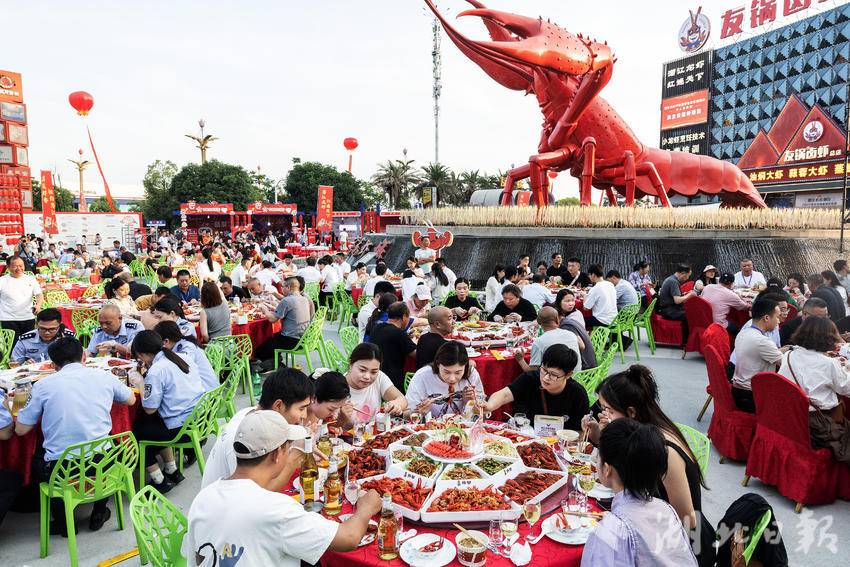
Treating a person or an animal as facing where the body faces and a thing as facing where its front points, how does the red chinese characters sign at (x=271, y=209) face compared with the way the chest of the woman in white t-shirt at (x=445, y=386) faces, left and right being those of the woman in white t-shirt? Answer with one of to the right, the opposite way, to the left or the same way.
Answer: the same way

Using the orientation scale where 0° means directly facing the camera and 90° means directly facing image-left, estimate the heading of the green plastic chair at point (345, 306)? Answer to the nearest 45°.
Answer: approximately 225°

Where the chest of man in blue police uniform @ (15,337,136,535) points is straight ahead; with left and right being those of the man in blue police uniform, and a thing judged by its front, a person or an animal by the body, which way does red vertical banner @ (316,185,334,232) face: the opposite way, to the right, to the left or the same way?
the opposite way

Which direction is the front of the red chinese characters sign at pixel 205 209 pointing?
toward the camera

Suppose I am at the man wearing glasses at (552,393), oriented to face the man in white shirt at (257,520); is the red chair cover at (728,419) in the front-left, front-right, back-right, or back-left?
back-left

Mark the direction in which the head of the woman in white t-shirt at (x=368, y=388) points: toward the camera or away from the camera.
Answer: toward the camera

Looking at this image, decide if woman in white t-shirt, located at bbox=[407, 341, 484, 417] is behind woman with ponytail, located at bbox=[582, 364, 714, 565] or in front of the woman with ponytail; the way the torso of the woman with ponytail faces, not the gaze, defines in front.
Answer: in front

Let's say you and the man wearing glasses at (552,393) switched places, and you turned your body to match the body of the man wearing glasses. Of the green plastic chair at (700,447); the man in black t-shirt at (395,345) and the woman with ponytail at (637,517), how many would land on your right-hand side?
1

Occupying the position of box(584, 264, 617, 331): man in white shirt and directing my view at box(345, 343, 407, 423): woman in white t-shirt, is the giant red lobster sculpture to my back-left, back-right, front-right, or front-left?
back-right

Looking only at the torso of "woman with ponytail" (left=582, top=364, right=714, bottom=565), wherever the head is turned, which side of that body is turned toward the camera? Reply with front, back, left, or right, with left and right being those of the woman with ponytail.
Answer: left

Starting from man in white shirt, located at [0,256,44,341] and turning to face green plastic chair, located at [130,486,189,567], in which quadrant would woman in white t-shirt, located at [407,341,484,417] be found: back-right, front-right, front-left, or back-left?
front-left

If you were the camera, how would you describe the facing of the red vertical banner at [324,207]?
facing the viewer

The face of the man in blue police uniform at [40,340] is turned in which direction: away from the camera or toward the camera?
toward the camera

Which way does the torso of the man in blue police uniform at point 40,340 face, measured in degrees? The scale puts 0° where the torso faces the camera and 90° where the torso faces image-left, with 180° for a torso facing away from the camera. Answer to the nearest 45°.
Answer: approximately 0°

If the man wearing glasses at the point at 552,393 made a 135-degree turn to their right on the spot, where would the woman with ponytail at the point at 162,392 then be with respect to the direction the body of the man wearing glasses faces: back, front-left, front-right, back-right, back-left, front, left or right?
left

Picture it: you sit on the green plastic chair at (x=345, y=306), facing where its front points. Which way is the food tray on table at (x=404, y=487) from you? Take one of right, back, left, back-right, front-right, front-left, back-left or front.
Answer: back-right

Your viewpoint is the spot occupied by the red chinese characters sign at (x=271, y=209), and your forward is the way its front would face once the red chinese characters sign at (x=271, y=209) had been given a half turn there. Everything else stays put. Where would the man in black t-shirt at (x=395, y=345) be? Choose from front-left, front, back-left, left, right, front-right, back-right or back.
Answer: back

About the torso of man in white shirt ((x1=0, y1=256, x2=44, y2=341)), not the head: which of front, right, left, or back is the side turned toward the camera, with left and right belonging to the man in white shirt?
front

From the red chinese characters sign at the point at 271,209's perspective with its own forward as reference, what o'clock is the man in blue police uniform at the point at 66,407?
The man in blue police uniform is roughly at 12 o'clock from the red chinese characters sign.

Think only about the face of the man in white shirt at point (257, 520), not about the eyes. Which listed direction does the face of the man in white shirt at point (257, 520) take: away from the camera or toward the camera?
away from the camera
